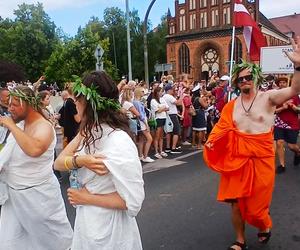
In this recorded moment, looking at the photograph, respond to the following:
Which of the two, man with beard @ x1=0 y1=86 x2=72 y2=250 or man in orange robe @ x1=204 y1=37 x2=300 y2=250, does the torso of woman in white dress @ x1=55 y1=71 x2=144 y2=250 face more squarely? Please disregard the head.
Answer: the man with beard

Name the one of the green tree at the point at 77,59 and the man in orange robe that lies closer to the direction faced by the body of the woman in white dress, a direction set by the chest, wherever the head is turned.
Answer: the green tree
